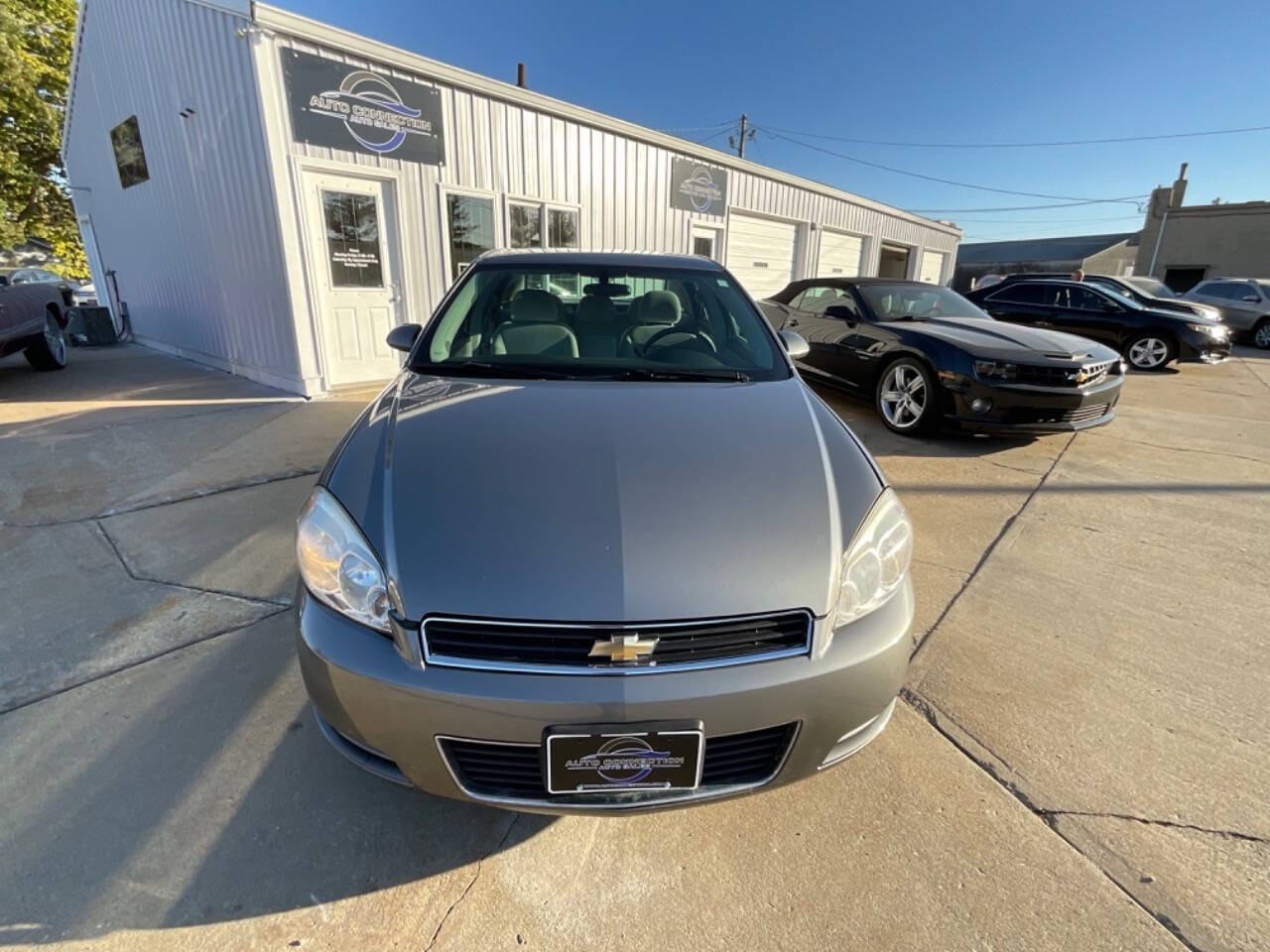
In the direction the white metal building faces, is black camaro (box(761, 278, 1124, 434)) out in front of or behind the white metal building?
in front

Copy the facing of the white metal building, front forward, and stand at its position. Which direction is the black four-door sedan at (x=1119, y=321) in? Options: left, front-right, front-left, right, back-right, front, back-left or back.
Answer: front-left

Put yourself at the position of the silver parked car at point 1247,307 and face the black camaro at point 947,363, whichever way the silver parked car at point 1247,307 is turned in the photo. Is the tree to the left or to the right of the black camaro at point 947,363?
right

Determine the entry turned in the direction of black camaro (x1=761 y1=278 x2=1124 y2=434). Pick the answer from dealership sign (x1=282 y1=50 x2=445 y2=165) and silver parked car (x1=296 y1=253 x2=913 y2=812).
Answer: the dealership sign

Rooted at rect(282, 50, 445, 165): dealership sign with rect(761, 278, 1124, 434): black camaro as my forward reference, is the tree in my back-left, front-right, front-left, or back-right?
back-left

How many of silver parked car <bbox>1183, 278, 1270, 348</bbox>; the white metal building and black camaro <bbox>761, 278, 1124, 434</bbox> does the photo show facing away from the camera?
0

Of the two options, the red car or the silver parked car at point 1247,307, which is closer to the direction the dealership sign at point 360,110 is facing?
the silver parked car

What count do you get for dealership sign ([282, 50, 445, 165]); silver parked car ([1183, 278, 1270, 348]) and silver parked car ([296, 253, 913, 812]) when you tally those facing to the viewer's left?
0

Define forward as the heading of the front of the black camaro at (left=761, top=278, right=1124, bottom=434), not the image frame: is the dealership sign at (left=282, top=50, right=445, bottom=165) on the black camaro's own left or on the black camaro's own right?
on the black camaro's own right

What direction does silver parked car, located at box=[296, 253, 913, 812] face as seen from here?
toward the camera

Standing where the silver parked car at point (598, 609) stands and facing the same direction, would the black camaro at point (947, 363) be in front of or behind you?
behind

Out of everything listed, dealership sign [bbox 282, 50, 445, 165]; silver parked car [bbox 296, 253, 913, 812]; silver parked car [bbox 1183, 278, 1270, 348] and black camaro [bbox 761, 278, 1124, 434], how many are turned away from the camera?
0

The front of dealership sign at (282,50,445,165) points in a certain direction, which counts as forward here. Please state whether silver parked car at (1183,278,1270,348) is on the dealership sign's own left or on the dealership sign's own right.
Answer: on the dealership sign's own left

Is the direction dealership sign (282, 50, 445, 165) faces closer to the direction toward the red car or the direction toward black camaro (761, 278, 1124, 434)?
the black camaro
